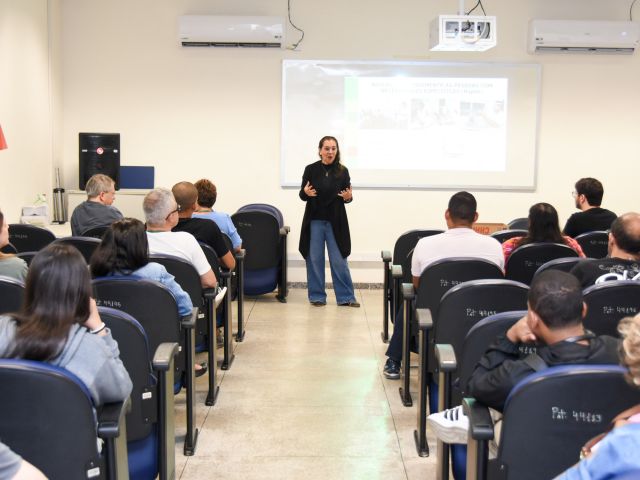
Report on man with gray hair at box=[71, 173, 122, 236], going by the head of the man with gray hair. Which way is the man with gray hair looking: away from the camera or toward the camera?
away from the camera

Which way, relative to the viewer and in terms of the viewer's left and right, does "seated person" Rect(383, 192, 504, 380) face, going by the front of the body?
facing away from the viewer

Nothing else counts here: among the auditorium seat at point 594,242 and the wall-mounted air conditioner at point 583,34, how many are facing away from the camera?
1

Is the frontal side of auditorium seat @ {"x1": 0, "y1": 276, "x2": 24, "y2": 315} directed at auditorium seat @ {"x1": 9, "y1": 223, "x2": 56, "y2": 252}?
yes

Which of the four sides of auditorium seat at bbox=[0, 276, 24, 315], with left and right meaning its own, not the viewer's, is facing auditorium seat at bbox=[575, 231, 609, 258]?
right

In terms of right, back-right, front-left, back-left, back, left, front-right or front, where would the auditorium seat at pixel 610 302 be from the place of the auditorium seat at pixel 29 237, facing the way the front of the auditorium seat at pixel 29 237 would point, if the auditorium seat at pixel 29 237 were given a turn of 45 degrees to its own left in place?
back

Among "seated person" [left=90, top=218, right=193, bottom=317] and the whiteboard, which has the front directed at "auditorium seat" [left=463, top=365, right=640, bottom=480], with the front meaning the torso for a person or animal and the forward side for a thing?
the whiteboard

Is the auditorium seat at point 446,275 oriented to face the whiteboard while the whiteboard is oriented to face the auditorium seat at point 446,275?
yes

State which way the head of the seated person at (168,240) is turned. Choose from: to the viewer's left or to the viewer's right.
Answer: to the viewer's right

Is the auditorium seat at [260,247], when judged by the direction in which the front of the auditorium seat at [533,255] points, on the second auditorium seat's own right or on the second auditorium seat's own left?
on the second auditorium seat's own left

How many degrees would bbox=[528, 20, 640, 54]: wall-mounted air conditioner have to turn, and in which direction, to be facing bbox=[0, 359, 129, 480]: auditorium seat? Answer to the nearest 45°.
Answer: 0° — it already faces it

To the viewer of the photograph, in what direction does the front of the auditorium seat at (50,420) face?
facing away from the viewer

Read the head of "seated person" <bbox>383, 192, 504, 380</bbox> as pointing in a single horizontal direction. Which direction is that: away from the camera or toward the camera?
away from the camera

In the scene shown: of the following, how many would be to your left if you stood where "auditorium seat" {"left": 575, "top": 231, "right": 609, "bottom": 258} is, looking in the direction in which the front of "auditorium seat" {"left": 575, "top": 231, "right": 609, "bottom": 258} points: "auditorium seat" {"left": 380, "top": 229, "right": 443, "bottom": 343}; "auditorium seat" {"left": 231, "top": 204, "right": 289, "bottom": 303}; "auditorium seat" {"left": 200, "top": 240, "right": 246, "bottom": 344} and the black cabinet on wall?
4

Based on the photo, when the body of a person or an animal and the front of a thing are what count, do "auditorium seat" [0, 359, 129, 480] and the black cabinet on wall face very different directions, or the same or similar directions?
very different directions
